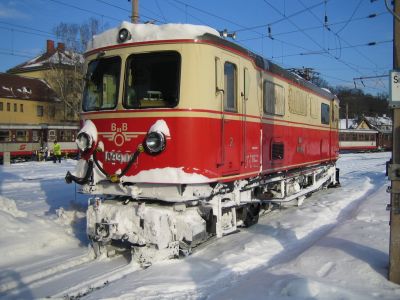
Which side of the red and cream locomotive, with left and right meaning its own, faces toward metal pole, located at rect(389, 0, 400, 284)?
left

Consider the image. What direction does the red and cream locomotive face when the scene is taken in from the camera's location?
facing the viewer and to the left of the viewer
